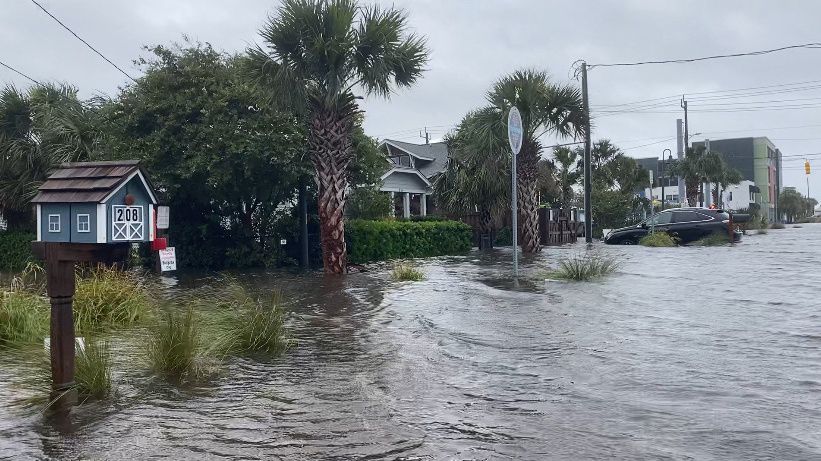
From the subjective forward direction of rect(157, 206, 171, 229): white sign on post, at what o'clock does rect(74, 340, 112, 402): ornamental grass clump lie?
The ornamental grass clump is roughly at 12 o'clock from the white sign on post.

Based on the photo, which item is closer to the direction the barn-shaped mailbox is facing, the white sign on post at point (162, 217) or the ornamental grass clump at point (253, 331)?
the ornamental grass clump

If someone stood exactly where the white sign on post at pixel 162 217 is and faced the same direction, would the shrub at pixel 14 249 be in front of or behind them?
behind

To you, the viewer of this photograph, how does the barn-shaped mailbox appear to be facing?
facing the viewer and to the right of the viewer

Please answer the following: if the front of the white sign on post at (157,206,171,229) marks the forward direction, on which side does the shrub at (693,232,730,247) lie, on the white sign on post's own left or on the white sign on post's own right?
on the white sign on post's own left

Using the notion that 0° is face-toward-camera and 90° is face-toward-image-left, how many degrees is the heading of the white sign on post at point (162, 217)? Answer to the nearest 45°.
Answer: approximately 0°

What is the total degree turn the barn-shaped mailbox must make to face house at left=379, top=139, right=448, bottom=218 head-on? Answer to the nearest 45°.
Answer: approximately 90° to its left

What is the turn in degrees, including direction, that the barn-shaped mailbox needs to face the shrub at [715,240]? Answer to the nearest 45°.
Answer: approximately 90° to its left

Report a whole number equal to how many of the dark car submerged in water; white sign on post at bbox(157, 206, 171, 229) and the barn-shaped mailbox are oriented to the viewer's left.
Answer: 1

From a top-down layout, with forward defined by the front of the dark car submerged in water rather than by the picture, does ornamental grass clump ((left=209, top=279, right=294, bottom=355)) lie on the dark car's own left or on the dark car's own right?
on the dark car's own left

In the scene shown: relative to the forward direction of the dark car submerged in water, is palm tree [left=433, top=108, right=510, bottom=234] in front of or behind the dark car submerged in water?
in front

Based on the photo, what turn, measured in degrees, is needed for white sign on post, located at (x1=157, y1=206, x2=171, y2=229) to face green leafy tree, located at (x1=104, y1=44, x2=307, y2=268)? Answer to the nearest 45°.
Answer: approximately 180°

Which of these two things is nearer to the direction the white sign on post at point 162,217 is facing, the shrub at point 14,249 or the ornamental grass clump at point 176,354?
the ornamental grass clump

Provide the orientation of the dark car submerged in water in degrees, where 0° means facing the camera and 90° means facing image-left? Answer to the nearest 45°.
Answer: approximately 90°

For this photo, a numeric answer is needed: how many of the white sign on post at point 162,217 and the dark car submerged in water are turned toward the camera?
1
